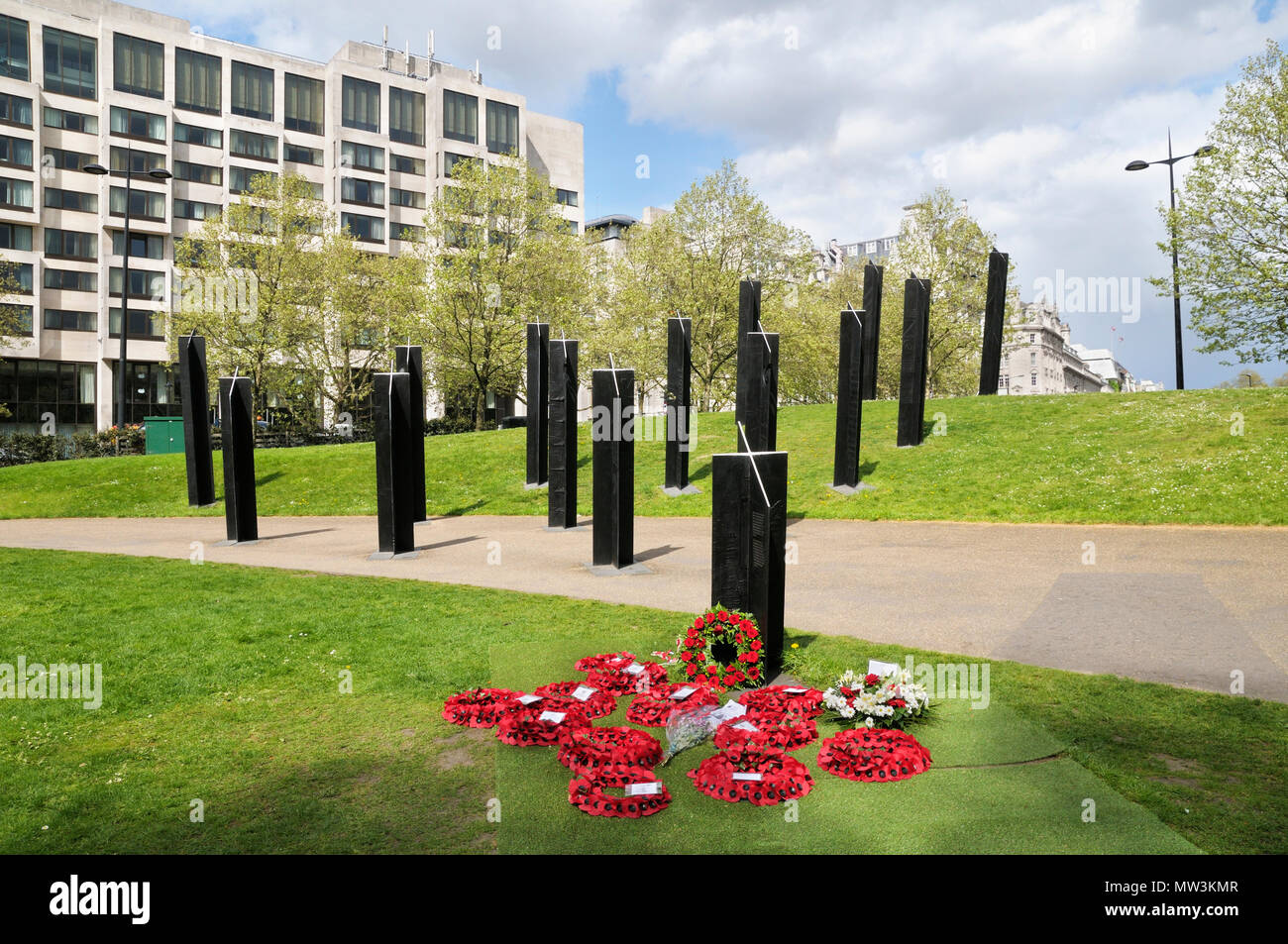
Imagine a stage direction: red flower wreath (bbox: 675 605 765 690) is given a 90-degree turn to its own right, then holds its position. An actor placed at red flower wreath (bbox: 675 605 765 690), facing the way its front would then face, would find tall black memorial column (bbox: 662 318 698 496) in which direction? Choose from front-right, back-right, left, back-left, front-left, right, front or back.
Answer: right

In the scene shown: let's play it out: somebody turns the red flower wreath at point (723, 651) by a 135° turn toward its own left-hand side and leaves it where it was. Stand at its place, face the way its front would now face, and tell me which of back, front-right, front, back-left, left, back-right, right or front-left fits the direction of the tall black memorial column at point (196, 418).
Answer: left

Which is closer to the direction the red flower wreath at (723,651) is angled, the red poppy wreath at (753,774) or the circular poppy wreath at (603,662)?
the red poppy wreath

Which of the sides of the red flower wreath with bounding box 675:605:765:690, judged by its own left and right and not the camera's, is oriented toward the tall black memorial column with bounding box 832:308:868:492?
back

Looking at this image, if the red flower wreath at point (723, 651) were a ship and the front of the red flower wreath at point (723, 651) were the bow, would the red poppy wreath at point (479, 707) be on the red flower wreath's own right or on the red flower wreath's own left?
on the red flower wreath's own right

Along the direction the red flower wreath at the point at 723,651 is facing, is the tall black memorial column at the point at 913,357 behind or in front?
behind

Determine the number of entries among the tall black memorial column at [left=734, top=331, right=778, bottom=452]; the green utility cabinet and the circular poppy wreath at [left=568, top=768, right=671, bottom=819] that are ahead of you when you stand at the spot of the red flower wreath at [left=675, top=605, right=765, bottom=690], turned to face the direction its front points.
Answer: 1

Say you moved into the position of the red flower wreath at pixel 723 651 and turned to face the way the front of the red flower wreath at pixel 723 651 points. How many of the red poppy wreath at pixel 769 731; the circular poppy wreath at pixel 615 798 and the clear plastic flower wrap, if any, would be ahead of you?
3

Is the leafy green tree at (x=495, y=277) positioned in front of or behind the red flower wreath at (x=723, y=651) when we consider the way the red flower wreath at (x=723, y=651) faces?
behind

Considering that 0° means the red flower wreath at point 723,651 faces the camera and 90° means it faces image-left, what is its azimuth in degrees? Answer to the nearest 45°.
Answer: approximately 0°

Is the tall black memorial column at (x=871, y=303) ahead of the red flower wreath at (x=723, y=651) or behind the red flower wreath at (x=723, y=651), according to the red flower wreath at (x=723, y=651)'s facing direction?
behind

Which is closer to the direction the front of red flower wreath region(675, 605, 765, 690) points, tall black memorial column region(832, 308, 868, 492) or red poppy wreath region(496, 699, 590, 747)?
the red poppy wreath

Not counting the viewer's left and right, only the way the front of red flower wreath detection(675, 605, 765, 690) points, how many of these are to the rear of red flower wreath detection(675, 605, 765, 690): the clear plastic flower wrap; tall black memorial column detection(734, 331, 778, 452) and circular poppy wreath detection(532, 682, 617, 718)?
1

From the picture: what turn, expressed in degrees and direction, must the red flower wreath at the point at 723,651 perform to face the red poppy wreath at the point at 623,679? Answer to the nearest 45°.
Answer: approximately 90° to its right

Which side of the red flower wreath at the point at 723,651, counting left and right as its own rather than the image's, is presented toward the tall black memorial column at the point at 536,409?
back
